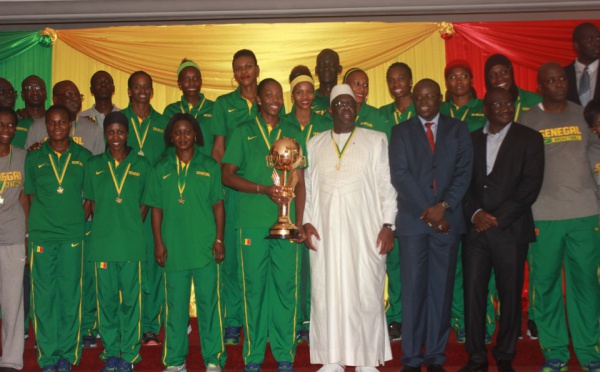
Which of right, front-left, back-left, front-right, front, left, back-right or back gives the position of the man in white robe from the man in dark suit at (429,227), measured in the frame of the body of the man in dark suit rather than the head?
right

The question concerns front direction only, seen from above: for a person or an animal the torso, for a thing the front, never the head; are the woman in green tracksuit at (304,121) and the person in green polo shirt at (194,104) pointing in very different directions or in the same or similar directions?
same or similar directions

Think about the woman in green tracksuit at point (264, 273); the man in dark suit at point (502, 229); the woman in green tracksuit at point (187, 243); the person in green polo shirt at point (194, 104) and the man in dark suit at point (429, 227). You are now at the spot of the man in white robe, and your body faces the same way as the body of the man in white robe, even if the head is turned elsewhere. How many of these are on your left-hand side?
2

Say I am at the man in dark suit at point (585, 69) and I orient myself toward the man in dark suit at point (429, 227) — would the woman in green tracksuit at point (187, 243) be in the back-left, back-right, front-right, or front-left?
front-right

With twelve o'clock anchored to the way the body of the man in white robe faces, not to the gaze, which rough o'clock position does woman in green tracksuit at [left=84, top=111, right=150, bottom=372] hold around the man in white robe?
The woman in green tracksuit is roughly at 3 o'clock from the man in white robe.

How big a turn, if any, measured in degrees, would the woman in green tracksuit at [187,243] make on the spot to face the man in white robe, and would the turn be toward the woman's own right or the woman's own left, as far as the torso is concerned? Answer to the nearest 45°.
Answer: approximately 90° to the woman's own left

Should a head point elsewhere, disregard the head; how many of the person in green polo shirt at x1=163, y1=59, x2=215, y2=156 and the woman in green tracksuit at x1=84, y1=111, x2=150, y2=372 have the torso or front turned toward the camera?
2

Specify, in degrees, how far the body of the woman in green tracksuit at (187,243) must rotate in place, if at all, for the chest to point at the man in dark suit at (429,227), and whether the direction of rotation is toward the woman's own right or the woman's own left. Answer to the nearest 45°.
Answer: approximately 90° to the woman's own left

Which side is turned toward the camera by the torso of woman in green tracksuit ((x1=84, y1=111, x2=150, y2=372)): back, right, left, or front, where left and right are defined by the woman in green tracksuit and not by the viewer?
front

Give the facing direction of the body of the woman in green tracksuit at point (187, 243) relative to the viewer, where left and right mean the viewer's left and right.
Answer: facing the viewer

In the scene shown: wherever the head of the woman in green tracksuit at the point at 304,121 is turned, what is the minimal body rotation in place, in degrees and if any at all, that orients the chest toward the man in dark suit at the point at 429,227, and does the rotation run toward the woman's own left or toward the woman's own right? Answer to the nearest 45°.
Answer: approximately 45° to the woman's own left

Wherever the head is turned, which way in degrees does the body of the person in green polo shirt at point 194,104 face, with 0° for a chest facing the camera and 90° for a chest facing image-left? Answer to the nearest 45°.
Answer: approximately 0°

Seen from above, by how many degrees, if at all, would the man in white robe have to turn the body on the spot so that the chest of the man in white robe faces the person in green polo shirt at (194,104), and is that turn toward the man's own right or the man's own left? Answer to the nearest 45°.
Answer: approximately 135° to the man's own right
